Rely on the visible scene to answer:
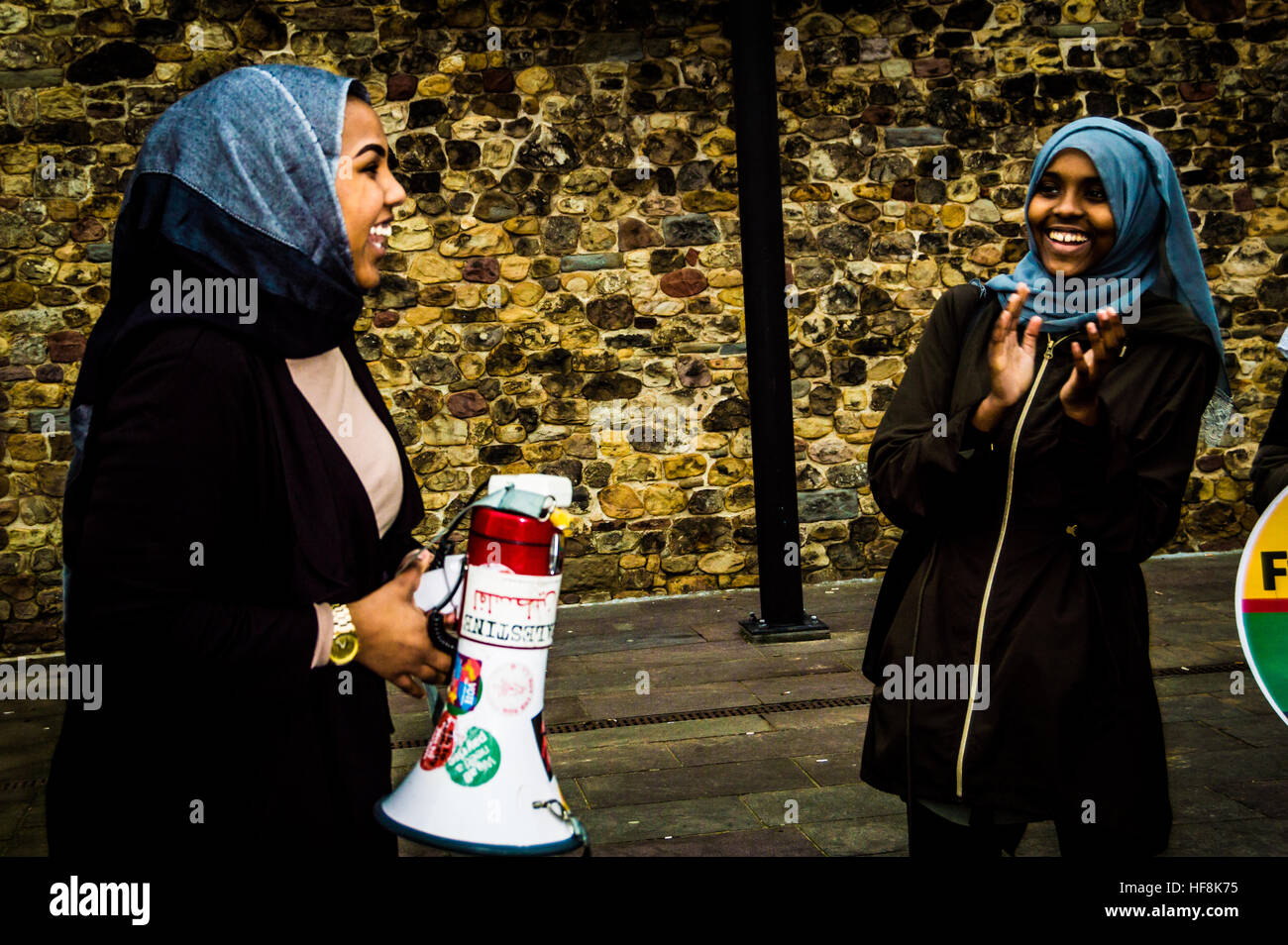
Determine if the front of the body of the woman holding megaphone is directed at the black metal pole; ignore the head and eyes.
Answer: no

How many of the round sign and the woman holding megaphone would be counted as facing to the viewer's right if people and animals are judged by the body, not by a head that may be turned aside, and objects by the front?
1

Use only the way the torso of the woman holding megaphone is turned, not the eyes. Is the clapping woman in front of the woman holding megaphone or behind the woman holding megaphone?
in front

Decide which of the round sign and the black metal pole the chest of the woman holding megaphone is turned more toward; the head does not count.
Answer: the round sign

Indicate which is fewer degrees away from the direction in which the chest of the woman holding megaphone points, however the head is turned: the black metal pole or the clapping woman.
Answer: the clapping woman

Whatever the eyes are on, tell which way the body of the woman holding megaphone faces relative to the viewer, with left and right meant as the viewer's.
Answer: facing to the right of the viewer

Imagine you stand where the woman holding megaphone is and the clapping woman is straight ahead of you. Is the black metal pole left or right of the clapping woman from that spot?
left

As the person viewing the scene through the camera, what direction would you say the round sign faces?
facing the viewer

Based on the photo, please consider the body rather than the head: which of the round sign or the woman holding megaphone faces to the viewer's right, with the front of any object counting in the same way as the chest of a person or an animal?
the woman holding megaphone

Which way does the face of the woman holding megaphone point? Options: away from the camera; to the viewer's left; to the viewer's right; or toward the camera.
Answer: to the viewer's right
